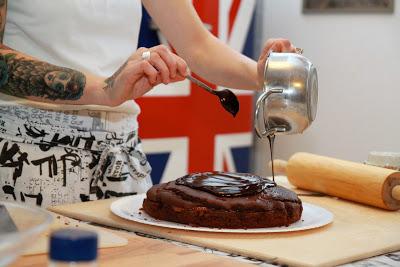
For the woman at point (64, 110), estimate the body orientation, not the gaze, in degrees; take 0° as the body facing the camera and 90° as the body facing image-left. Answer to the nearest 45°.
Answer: approximately 315°

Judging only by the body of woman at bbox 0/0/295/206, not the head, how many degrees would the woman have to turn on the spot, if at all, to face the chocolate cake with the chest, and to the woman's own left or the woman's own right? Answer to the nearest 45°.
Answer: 0° — they already face it

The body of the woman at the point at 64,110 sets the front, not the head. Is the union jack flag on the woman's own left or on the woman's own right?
on the woman's own left

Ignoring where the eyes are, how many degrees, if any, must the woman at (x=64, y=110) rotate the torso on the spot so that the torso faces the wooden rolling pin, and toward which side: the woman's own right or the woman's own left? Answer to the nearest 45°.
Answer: approximately 45° to the woman's own left
